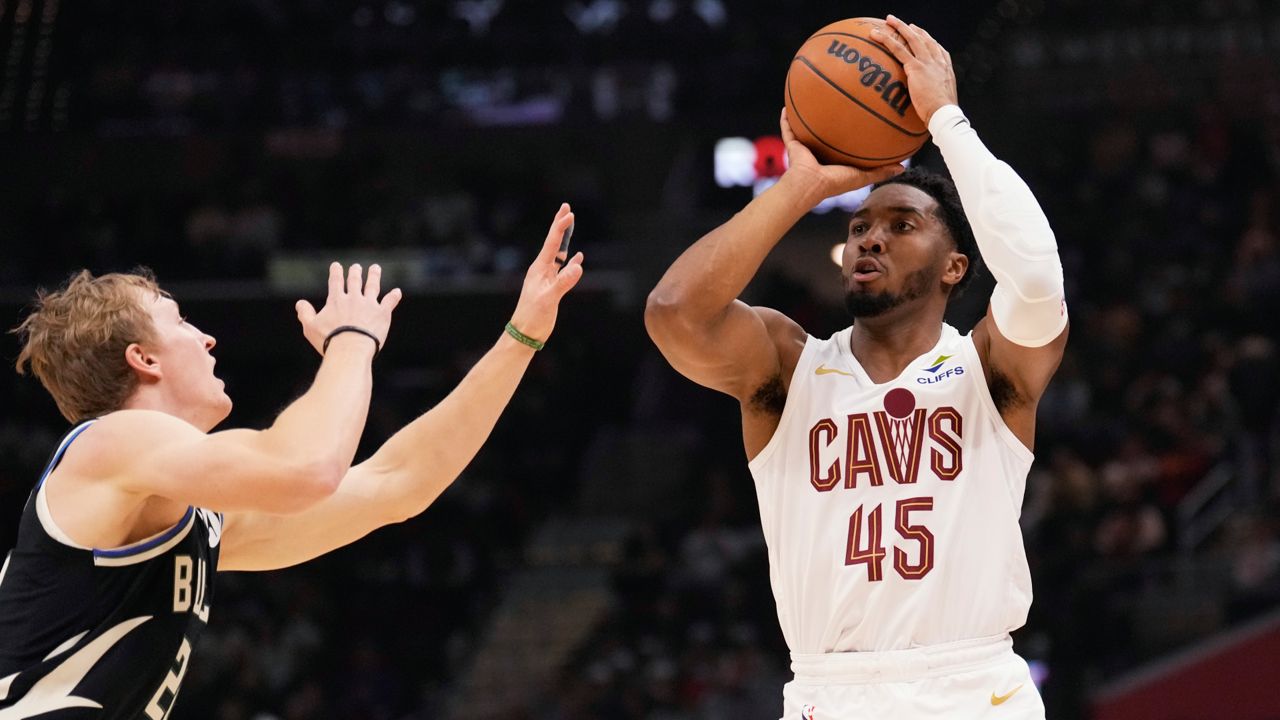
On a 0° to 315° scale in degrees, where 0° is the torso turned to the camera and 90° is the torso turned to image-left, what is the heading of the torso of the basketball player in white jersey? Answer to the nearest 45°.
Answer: approximately 0°

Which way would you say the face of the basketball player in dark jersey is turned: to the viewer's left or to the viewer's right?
to the viewer's right

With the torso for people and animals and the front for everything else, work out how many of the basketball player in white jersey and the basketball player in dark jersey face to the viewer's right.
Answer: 1

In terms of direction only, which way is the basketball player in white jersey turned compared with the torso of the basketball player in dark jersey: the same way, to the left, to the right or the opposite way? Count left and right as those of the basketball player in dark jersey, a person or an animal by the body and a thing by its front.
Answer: to the right

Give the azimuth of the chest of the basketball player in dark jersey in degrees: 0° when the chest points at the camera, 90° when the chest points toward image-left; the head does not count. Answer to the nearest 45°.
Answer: approximately 270°

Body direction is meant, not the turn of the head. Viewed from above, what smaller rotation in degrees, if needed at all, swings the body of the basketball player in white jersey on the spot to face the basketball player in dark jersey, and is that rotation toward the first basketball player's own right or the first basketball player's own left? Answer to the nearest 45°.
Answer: approximately 90° to the first basketball player's own right

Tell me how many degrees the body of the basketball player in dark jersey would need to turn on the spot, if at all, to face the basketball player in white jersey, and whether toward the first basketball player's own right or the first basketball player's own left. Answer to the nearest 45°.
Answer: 0° — they already face them
